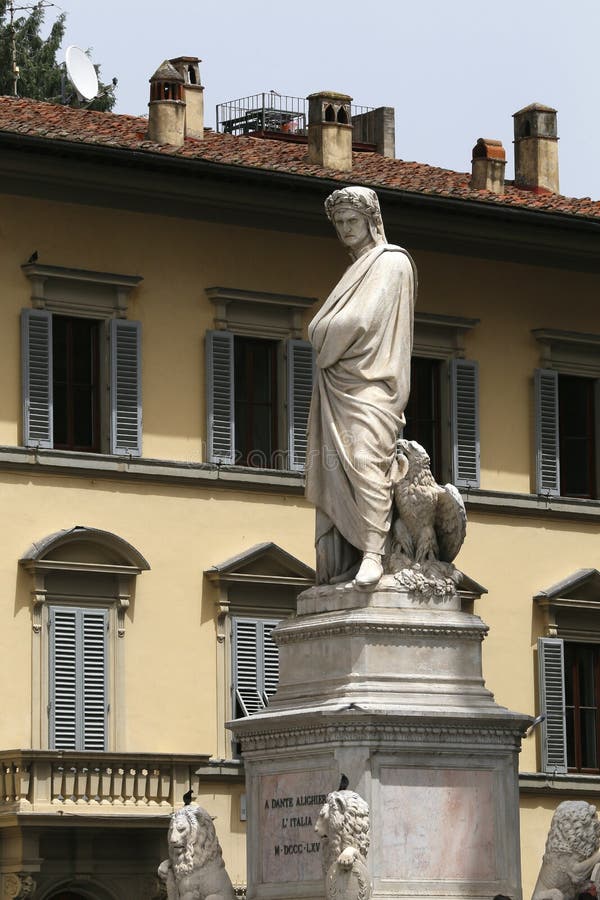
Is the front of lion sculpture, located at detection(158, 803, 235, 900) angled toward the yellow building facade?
no

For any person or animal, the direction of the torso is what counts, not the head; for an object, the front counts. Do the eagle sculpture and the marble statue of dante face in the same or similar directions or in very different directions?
same or similar directions

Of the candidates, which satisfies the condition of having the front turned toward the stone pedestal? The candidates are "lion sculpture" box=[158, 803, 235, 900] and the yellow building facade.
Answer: the yellow building facade

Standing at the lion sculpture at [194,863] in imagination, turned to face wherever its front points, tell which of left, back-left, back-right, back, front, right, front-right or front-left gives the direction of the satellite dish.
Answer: back-right

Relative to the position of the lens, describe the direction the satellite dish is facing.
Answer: facing the viewer and to the right of the viewer

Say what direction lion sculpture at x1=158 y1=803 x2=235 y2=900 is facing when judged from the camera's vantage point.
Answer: facing the viewer and to the left of the viewer

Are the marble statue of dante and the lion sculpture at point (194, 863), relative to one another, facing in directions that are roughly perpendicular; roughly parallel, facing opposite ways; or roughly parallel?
roughly parallel

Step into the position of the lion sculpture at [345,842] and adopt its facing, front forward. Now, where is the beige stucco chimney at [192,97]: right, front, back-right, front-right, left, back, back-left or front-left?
back-right

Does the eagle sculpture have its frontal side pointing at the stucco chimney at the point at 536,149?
no

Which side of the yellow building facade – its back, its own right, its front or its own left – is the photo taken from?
front

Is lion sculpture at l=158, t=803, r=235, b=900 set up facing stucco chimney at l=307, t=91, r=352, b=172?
no

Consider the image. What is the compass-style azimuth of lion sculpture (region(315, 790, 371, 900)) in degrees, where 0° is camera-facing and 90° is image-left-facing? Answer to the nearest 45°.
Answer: approximately 45°

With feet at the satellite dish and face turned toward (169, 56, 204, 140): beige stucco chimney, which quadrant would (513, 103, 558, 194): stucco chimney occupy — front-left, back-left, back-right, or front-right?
front-left
